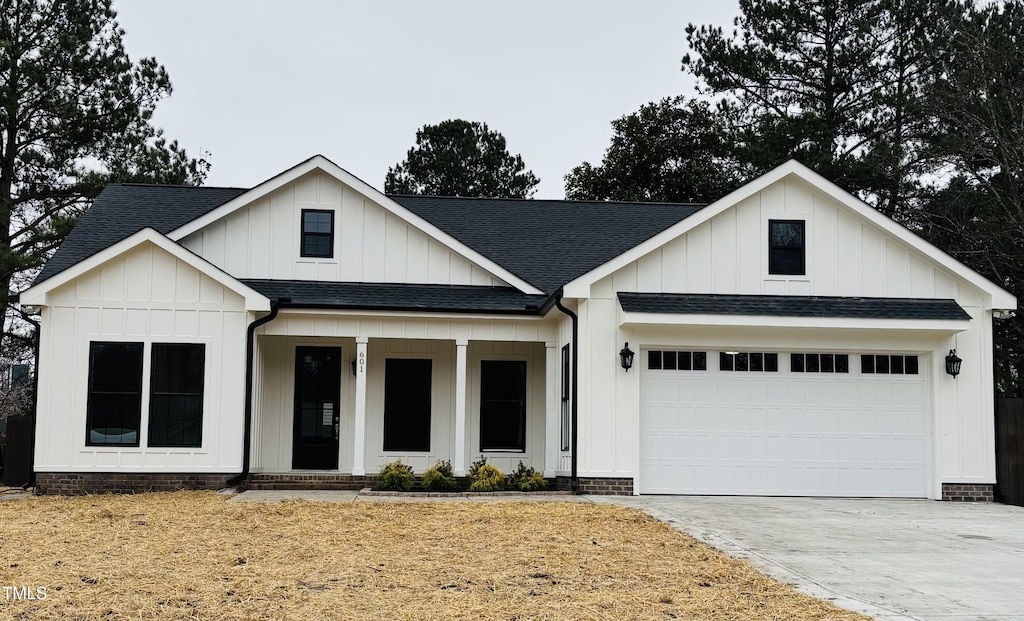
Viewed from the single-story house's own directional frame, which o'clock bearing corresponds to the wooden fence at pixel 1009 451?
The wooden fence is roughly at 9 o'clock from the single-story house.

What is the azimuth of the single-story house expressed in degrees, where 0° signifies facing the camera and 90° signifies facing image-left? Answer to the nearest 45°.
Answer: approximately 0°
